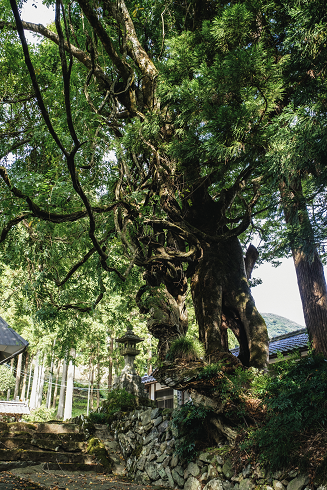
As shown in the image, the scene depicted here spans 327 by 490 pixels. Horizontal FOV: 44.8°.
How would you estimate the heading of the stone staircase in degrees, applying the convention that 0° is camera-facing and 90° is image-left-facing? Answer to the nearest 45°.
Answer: approximately 0°

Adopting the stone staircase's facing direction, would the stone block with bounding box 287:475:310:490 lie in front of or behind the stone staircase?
in front

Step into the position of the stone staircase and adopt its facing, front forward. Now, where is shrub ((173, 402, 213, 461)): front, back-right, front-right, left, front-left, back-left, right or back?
front-left

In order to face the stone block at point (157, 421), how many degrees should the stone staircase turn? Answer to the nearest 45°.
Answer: approximately 90° to its left

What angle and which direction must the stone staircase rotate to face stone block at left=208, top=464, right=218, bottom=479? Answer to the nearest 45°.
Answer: approximately 45° to its left

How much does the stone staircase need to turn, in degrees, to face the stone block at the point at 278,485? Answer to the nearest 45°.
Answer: approximately 45° to its left

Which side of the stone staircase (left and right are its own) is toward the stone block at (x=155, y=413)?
left
